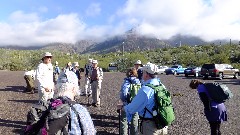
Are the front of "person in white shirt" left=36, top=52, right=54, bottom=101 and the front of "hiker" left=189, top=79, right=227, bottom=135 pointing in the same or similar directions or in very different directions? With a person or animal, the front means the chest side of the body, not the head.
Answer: very different directions

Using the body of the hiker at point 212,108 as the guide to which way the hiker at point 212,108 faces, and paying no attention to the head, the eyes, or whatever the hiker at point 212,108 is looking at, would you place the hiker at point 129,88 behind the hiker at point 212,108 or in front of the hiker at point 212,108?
in front

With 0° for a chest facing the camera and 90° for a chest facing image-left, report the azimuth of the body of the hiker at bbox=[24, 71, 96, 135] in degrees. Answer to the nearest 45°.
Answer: approximately 225°

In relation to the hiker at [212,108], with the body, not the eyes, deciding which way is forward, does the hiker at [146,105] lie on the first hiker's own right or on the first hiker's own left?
on the first hiker's own left

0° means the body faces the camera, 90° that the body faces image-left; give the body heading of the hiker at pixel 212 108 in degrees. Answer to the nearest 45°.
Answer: approximately 90°

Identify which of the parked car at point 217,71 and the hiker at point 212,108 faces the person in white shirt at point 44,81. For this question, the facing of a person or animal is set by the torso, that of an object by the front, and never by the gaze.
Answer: the hiker

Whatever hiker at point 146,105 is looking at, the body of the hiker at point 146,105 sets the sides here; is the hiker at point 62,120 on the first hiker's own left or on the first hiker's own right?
on the first hiker's own left

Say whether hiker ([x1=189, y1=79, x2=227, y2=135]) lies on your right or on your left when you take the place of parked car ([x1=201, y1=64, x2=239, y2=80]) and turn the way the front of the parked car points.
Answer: on your right

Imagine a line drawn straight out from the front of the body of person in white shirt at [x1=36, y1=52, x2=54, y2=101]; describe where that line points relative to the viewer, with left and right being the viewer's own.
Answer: facing the viewer and to the right of the viewer
